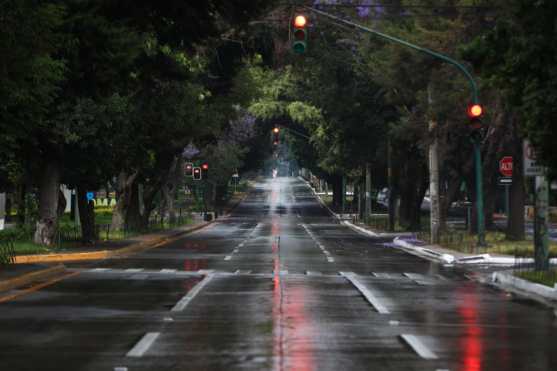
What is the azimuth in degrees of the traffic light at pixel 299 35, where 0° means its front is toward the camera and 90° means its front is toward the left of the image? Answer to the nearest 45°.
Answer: approximately 0°

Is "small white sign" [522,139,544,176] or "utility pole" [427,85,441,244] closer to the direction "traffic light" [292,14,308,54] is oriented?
the small white sign

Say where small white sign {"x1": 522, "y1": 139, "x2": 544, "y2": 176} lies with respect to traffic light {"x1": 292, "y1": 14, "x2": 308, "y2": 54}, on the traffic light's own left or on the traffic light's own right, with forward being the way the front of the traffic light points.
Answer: on the traffic light's own left

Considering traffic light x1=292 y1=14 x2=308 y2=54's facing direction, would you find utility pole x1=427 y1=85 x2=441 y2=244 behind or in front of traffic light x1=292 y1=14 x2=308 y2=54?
behind
